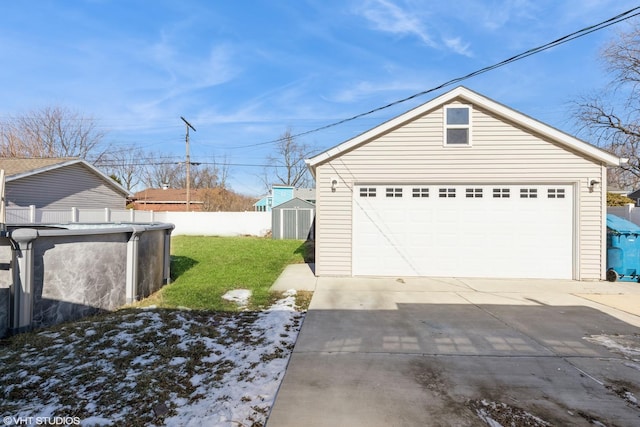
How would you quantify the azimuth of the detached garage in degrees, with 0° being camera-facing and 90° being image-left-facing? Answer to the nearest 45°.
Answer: approximately 0°

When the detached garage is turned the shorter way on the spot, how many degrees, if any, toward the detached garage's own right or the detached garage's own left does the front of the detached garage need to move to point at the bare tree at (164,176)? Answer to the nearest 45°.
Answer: approximately 135° to the detached garage's own right

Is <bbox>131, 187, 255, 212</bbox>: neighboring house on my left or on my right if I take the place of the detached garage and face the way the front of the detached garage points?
on my right

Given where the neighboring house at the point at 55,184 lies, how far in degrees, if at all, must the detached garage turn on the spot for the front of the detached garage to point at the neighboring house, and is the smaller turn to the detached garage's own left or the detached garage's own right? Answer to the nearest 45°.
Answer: approximately 90° to the detached garage's own right

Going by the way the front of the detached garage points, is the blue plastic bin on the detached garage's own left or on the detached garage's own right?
on the detached garage's own left
